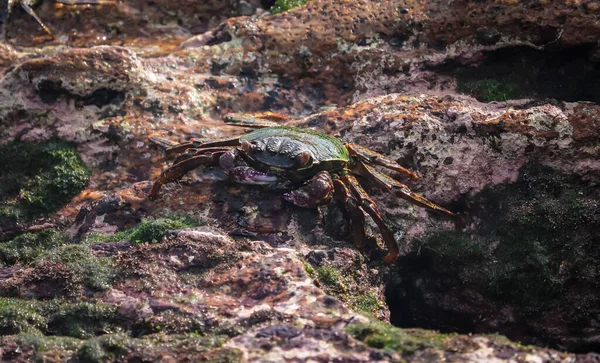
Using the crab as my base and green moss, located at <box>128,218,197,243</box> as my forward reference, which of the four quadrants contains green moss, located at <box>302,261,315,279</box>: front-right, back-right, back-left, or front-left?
front-left

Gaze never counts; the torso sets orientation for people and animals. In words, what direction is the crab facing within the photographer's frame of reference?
facing the viewer and to the left of the viewer

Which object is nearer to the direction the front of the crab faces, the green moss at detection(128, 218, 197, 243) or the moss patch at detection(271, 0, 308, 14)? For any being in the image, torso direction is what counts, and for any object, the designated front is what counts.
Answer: the green moss

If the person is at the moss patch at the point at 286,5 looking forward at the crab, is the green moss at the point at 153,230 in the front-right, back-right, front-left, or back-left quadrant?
front-right

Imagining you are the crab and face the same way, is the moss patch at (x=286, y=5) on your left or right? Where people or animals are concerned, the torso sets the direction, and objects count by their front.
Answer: on your right

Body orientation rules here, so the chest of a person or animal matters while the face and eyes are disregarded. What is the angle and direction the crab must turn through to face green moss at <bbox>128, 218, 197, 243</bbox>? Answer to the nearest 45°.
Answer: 0° — it already faces it

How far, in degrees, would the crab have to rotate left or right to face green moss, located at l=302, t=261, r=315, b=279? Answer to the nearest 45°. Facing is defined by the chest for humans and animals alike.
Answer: approximately 45° to its left

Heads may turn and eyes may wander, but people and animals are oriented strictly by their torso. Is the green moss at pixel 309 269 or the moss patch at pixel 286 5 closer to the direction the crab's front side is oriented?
the green moss
